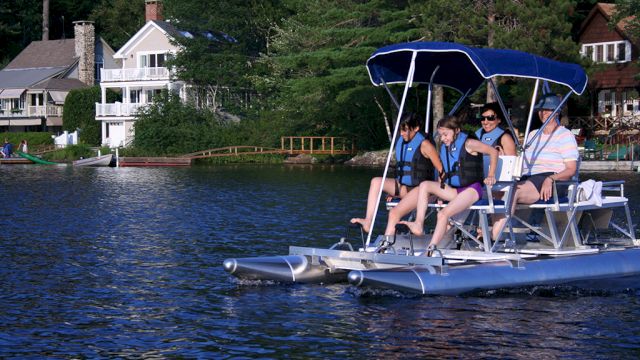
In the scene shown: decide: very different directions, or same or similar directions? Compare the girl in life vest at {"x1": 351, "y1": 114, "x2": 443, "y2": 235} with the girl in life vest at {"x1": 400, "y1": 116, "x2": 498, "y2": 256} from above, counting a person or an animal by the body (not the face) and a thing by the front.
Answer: same or similar directions

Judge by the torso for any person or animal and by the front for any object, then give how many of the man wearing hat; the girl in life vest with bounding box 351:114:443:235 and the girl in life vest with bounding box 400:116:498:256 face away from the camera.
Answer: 0

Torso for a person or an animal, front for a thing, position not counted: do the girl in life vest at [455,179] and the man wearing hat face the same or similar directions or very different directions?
same or similar directions

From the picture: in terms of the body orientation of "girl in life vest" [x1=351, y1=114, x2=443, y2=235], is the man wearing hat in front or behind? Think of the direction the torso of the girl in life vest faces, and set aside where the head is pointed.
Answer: behind

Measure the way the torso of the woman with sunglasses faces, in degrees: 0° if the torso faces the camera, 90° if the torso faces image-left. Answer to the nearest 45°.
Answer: approximately 45°

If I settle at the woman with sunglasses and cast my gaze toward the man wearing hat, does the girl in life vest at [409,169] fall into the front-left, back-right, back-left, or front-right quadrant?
back-right

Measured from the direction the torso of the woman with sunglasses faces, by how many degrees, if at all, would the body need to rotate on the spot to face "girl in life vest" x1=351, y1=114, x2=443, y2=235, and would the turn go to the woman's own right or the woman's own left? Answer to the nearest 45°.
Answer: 0° — they already face them

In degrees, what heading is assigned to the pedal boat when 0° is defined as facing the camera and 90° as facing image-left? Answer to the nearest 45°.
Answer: approximately 45°

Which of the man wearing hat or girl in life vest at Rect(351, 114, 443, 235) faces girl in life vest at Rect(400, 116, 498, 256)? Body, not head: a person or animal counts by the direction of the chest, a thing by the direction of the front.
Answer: the man wearing hat

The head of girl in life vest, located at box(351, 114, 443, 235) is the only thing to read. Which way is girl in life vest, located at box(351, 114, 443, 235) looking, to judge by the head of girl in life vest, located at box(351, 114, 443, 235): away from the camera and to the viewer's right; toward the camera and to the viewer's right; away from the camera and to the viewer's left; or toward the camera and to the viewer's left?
toward the camera and to the viewer's left

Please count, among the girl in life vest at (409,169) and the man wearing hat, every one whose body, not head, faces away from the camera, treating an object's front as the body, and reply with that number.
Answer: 0

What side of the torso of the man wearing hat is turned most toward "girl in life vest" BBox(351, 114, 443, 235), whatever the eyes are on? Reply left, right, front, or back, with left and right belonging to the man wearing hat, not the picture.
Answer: front

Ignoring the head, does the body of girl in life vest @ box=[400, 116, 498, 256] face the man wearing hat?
no

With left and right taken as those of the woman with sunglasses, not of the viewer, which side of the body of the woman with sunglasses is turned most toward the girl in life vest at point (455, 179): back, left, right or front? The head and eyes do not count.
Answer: front

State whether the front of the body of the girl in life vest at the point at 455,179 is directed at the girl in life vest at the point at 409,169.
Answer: no

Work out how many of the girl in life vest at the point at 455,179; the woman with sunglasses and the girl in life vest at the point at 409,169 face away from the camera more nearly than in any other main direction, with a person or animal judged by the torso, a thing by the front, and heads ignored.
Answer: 0

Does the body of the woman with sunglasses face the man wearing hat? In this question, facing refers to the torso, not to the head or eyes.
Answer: no

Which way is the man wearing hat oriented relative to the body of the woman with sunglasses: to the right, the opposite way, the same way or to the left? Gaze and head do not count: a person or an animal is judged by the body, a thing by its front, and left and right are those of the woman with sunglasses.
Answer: the same way

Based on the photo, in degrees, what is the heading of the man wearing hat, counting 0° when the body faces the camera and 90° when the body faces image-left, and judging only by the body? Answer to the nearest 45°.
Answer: approximately 45°

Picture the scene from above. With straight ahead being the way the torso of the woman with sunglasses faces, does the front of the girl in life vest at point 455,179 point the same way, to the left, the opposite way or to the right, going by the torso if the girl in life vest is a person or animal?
the same way

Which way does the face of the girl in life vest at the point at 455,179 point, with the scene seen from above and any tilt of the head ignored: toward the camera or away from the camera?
toward the camera

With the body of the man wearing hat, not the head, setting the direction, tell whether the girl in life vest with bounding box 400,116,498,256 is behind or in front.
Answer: in front
